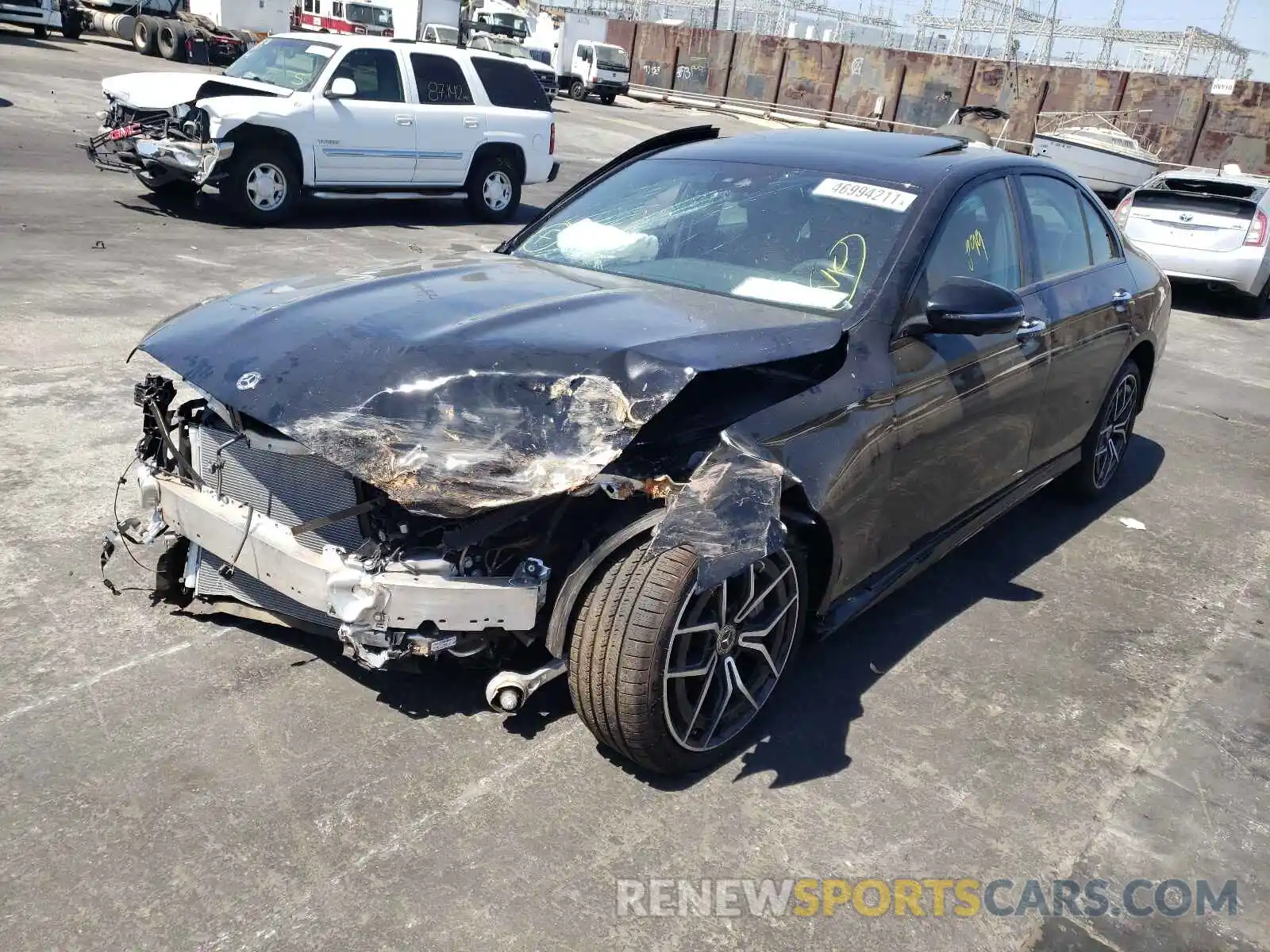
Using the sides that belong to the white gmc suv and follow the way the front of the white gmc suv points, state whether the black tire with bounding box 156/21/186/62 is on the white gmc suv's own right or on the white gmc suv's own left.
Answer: on the white gmc suv's own right

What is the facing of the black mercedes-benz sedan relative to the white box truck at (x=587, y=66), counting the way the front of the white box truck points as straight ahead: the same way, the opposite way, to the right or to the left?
to the right

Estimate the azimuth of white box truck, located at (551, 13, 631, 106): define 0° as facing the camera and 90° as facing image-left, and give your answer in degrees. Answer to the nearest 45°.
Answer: approximately 315°

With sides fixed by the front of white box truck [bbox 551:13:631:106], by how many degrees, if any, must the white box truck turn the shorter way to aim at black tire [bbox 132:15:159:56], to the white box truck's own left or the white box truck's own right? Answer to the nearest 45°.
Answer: approximately 90° to the white box truck's own right

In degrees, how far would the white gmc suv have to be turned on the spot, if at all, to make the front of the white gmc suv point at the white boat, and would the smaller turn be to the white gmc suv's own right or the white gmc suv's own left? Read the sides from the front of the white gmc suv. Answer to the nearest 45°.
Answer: approximately 180°

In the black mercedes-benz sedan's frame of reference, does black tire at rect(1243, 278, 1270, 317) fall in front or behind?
behind

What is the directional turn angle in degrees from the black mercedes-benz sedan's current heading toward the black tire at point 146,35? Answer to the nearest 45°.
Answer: approximately 90° to its right

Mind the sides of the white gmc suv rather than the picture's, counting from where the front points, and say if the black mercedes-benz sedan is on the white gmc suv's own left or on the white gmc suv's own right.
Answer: on the white gmc suv's own left

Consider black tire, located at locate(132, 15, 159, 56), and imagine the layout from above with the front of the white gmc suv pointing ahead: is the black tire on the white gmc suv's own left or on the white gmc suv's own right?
on the white gmc suv's own right

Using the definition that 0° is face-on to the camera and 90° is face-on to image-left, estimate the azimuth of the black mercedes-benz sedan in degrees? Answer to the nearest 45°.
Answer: approximately 45°
